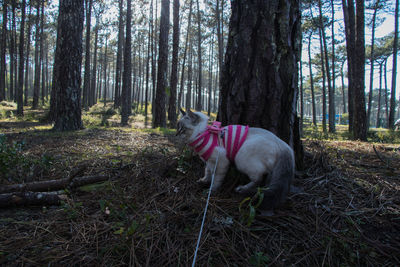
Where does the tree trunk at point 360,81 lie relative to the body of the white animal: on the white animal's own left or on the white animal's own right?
on the white animal's own right

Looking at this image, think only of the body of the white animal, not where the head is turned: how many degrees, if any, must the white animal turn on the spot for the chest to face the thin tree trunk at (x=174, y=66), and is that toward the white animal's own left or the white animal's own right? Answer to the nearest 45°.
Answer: approximately 90° to the white animal's own right

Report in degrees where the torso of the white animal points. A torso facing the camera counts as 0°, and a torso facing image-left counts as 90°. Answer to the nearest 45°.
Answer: approximately 90°

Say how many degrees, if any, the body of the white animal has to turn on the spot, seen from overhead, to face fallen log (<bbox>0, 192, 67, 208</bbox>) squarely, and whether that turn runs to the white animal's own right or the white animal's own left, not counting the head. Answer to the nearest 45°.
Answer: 0° — it already faces it

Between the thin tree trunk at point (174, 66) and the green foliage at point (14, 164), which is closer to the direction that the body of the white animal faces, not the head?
the green foliage
